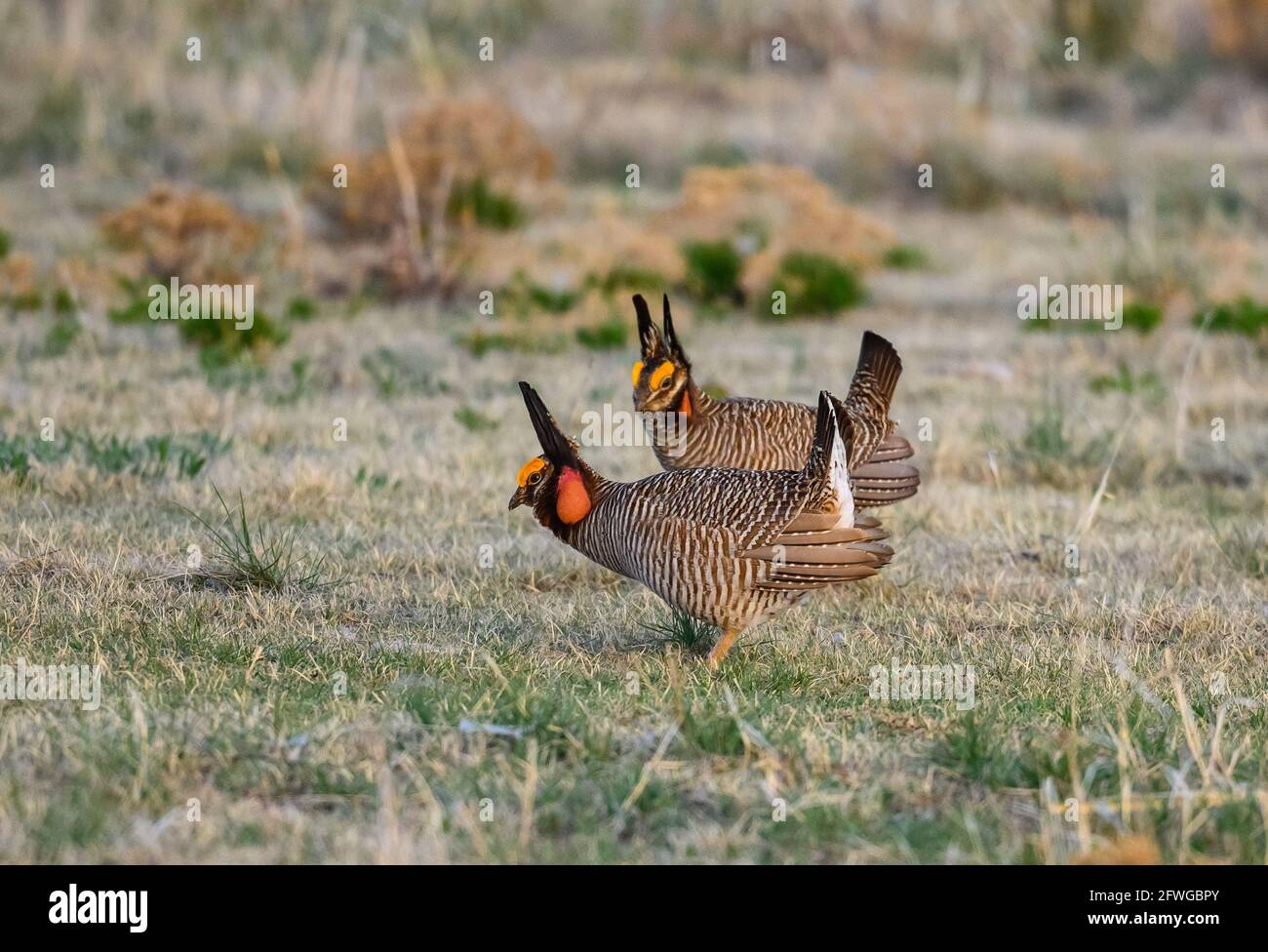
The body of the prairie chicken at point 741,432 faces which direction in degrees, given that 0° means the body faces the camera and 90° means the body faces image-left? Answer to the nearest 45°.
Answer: approximately 90°

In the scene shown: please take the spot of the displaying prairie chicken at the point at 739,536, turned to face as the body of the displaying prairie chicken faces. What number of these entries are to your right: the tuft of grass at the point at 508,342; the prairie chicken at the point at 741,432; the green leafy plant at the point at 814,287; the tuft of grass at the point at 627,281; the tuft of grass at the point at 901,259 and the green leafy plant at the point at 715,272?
6

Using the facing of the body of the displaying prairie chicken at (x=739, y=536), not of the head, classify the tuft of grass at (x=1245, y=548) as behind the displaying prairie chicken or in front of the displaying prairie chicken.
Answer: behind

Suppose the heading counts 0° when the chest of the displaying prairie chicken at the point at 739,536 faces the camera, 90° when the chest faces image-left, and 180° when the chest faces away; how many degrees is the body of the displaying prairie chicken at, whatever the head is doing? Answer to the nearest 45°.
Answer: approximately 90°

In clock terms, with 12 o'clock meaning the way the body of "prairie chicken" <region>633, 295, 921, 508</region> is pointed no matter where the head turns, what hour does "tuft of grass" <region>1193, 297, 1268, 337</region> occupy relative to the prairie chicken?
The tuft of grass is roughly at 4 o'clock from the prairie chicken.

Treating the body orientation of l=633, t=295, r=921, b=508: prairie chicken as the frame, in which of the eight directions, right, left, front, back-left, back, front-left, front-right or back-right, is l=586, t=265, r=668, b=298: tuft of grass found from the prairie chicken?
right

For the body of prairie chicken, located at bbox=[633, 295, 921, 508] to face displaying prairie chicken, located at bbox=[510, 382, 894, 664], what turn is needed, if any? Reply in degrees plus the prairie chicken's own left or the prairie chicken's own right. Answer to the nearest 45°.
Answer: approximately 90° to the prairie chicken's own left

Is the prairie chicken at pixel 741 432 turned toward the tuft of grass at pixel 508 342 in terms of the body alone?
no

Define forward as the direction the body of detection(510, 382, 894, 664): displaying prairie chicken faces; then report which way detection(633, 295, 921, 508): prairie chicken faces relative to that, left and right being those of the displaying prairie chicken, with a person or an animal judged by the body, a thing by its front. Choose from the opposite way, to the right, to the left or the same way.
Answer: the same way

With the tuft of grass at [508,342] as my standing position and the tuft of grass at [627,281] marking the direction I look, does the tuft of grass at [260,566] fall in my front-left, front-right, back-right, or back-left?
back-right

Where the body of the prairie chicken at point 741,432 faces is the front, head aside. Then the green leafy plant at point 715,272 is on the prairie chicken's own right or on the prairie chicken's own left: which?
on the prairie chicken's own right

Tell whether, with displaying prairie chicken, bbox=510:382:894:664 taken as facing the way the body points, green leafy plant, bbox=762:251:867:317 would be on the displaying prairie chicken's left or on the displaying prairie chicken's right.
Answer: on the displaying prairie chicken's right

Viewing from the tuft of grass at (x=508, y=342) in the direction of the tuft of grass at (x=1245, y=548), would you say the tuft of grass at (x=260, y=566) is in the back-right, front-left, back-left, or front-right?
front-right

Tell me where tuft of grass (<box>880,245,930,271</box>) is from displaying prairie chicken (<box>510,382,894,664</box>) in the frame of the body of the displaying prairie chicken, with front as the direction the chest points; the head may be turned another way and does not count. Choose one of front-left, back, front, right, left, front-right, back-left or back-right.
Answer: right

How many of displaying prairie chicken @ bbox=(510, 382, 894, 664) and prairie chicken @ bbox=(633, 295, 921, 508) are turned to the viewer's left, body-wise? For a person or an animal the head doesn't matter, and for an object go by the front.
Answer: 2

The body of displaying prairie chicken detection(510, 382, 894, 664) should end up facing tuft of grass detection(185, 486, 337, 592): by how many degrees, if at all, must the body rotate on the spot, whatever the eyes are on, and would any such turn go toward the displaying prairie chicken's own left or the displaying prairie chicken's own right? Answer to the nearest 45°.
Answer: approximately 45° to the displaying prairie chicken's own right

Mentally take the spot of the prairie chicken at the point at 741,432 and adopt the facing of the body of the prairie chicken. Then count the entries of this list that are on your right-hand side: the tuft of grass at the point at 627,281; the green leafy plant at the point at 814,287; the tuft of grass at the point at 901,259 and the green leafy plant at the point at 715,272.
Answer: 4

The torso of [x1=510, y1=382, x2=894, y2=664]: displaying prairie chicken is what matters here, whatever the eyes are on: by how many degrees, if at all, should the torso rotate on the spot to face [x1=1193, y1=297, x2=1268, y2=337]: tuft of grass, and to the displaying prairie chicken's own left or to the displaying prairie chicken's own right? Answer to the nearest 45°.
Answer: approximately 135° to the displaying prairie chicken's own right
